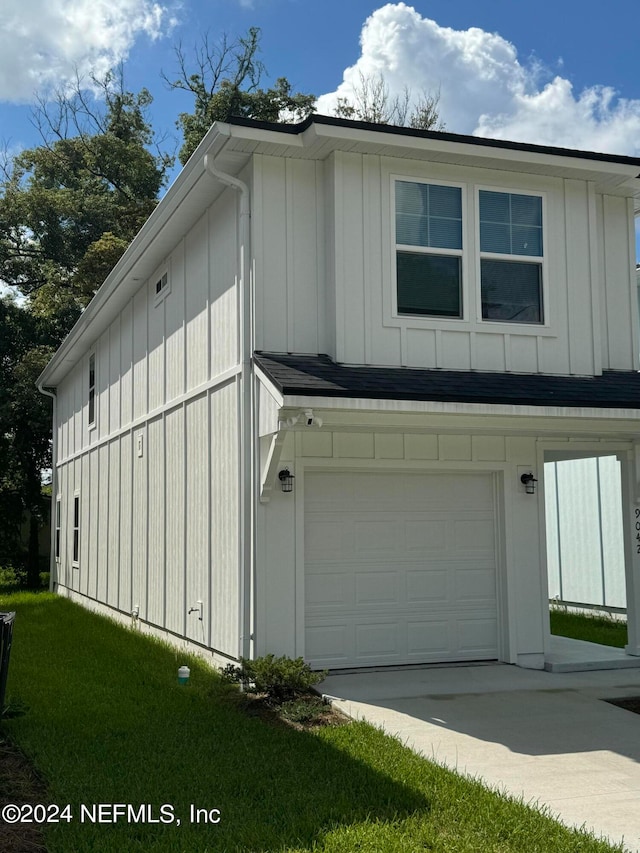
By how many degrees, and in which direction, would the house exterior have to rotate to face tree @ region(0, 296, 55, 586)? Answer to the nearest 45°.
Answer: approximately 180°

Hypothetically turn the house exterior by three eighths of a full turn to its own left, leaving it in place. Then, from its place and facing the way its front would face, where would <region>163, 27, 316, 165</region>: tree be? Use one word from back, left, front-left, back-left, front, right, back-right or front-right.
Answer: front

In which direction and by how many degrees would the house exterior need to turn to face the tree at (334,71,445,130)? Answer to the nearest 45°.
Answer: approximately 135° to its left

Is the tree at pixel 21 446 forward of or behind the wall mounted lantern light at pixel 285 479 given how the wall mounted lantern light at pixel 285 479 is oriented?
behind

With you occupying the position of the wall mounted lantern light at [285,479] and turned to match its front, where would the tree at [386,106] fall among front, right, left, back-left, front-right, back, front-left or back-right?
back-left

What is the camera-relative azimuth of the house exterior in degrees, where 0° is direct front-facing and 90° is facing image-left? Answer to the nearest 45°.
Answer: approximately 315°

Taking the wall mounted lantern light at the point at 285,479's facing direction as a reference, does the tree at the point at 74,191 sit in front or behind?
behind

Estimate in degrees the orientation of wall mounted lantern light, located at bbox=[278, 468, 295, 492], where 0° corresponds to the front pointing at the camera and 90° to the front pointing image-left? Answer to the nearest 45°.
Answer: approximately 315°
